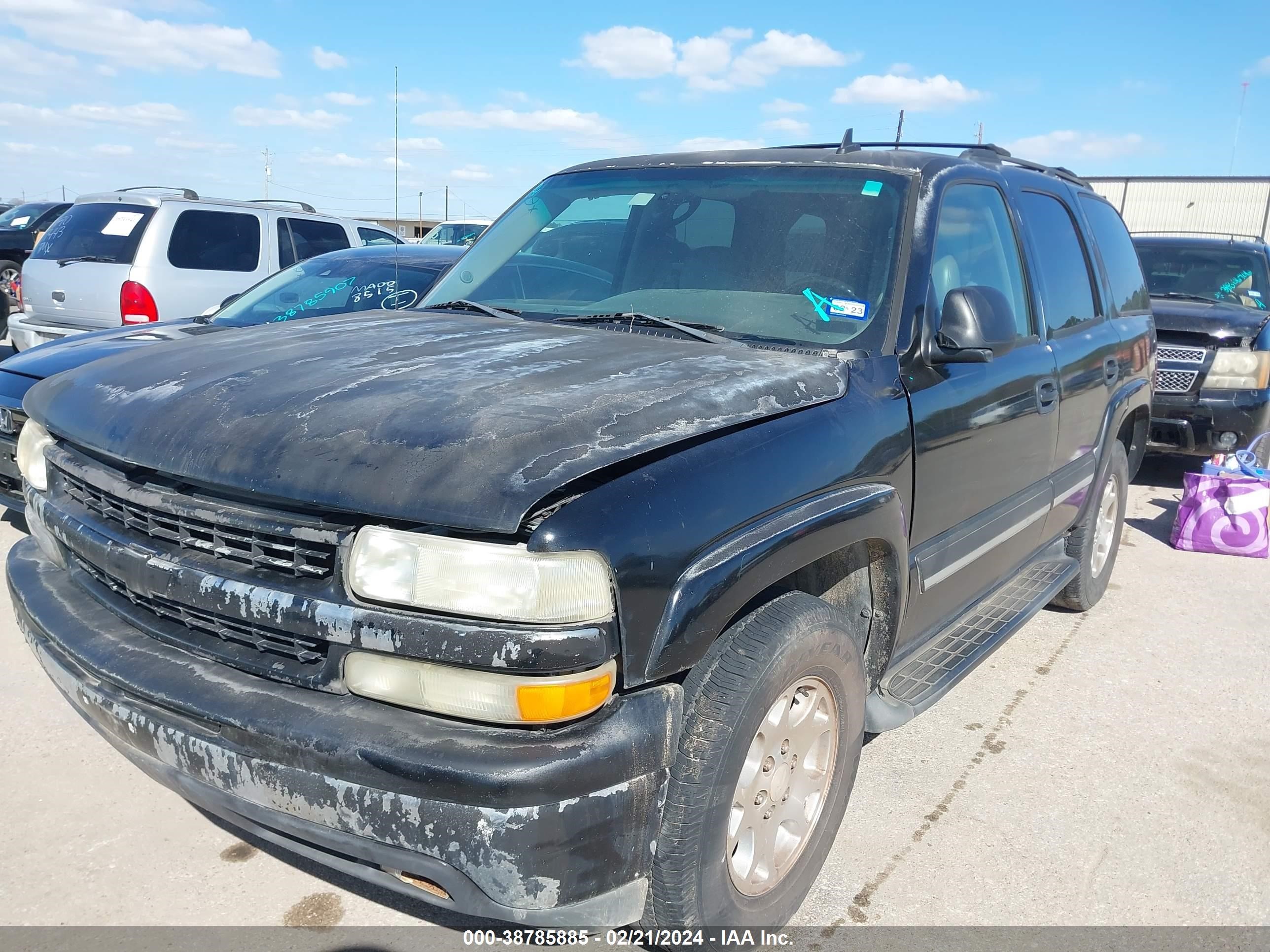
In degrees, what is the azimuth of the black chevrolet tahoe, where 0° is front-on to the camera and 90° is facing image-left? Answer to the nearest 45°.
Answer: approximately 45°

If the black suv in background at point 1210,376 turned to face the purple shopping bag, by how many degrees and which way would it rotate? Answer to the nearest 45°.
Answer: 0° — it already faces it

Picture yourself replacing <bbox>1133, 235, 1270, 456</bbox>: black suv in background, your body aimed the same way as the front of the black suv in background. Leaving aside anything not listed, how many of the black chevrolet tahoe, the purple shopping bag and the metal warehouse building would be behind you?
1

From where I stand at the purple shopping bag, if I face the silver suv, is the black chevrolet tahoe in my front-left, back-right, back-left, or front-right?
front-left

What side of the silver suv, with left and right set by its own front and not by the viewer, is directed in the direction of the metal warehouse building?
front

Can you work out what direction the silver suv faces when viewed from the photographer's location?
facing away from the viewer and to the right of the viewer

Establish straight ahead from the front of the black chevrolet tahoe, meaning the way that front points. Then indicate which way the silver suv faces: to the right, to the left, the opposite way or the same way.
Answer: the opposite way

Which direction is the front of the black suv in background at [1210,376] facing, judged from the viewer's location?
facing the viewer

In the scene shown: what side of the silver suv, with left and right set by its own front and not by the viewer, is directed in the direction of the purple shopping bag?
right

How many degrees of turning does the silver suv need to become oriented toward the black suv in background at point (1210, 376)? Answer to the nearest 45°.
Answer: approximately 90° to its right

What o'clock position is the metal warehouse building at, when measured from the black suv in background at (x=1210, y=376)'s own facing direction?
The metal warehouse building is roughly at 6 o'clock from the black suv in background.

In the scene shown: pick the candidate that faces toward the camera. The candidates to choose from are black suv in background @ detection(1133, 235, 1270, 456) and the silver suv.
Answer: the black suv in background

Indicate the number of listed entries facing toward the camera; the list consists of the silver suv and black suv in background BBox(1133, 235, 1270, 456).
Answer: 1

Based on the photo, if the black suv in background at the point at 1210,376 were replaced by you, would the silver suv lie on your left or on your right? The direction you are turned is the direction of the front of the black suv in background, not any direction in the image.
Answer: on your right

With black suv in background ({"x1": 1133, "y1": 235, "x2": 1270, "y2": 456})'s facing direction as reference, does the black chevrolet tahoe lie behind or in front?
in front

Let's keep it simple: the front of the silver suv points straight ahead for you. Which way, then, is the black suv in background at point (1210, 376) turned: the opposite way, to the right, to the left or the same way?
the opposite way
